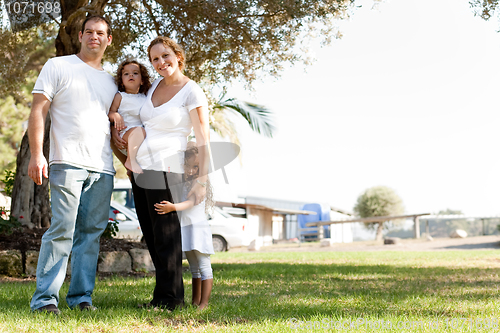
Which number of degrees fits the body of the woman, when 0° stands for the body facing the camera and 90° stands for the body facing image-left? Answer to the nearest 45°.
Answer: approximately 45°

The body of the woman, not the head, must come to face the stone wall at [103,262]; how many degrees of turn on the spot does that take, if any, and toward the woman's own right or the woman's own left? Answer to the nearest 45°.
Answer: approximately 135° to the woman's own right

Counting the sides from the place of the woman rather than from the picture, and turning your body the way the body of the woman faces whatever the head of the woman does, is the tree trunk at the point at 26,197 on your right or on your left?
on your right

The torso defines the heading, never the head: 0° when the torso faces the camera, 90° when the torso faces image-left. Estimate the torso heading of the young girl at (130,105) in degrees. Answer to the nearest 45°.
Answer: approximately 0°
